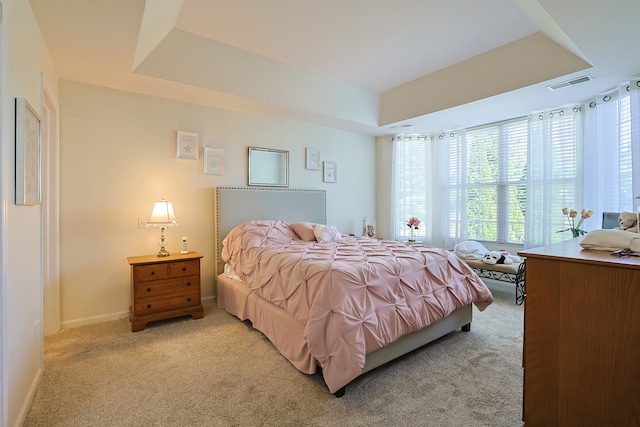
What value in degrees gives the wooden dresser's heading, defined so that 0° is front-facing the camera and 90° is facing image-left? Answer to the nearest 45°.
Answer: approximately 90°

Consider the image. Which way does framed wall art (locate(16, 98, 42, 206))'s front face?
to the viewer's right

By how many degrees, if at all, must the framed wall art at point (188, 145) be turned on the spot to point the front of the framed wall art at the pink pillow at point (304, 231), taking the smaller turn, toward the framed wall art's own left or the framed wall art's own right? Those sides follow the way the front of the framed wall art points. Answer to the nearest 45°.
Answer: approximately 90° to the framed wall art's own left

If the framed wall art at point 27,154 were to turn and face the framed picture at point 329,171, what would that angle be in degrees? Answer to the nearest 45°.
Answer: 0° — it already faces it

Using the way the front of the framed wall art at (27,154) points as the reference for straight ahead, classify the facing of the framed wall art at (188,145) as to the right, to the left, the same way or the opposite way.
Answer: to the right

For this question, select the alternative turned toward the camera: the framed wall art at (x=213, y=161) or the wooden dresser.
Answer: the framed wall art

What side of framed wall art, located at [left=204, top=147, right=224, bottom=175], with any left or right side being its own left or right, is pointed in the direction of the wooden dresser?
front

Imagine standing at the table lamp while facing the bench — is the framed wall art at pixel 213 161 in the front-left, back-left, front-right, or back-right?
front-left

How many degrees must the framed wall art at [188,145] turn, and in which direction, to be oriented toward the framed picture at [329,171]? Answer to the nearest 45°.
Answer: approximately 90° to its left

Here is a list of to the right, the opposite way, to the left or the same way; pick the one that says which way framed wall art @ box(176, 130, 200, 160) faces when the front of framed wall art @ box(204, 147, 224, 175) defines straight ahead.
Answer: the same way

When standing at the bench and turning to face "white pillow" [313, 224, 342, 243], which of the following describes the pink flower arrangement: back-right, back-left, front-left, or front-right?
front-right

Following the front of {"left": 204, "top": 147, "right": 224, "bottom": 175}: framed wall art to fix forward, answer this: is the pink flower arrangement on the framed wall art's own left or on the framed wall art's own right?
on the framed wall art's own left

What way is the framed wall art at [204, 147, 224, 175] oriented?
toward the camera

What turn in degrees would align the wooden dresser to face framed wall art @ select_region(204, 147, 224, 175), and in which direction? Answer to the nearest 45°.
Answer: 0° — it already faces it

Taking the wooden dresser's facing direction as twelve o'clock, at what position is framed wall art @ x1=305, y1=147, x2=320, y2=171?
The framed wall art is roughly at 1 o'clock from the wooden dresser.

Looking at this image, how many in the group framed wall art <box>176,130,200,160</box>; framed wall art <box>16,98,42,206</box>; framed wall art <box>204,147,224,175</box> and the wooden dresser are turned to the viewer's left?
1

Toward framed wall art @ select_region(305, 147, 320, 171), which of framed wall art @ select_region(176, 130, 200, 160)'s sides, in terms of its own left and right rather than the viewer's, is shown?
left

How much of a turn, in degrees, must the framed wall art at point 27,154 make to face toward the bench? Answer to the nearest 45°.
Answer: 0° — it already faces it
